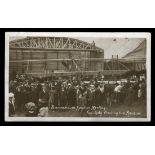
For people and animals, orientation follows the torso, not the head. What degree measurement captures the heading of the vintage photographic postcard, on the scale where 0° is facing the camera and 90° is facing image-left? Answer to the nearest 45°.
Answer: approximately 0°
